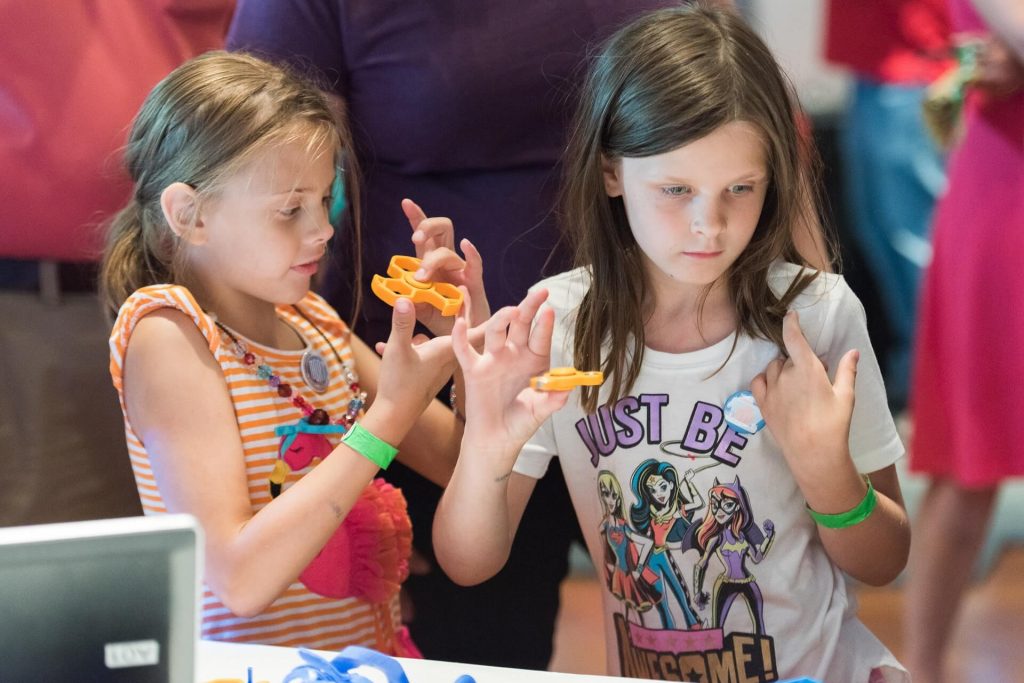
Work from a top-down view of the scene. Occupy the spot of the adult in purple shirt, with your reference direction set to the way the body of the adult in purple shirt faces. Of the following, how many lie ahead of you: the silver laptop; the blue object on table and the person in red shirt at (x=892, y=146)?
2

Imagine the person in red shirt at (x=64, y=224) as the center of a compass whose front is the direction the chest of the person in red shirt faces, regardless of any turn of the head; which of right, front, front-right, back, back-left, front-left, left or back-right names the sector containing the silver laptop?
front

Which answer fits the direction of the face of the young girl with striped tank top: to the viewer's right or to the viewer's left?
to the viewer's right

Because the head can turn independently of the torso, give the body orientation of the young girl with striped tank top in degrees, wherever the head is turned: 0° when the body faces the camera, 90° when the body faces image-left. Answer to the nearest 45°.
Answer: approximately 315°

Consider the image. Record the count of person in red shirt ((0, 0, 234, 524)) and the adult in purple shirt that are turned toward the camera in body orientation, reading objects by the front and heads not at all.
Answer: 2

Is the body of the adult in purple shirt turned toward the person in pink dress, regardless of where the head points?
no

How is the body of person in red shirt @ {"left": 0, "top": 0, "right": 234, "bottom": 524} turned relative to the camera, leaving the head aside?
toward the camera

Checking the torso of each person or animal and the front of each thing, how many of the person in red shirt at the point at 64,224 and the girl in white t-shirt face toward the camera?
2

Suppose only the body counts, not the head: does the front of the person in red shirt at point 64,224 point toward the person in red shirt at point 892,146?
no

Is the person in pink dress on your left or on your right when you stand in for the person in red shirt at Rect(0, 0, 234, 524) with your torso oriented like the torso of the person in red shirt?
on your left
